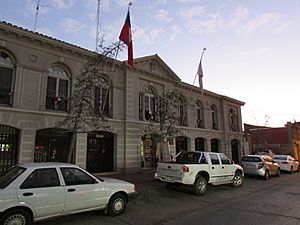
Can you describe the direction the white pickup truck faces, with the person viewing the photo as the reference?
facing away from the viewer and to the right of the viewer

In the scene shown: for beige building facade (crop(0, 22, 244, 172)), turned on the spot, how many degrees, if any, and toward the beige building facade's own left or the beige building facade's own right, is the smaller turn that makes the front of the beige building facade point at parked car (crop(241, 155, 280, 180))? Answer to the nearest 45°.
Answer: approximately 45° to the beige building facade's own left

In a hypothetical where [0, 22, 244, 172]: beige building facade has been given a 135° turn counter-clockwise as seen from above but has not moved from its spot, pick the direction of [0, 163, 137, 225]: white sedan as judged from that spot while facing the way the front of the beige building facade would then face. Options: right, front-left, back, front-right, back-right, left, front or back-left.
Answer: back

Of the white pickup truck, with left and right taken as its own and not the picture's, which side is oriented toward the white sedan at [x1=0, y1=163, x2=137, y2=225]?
back

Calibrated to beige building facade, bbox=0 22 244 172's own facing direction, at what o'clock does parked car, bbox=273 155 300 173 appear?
The parked car is roughly at 10 o'clock from the beige building facade.

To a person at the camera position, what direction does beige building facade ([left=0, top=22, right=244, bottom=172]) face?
facing the viewer and to the right of the viewer

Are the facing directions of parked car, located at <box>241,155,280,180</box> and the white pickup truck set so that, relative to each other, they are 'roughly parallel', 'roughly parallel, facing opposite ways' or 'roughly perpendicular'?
roughly parallel

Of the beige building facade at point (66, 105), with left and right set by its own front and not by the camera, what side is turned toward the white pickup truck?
front

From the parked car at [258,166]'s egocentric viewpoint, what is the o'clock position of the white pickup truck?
The white pickup truck is roughly at 5 o'clock from the parked car.

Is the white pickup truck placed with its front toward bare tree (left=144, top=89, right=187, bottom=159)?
no

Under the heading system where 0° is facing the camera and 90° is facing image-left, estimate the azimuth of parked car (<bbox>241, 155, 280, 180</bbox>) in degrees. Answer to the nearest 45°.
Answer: approximately 225°

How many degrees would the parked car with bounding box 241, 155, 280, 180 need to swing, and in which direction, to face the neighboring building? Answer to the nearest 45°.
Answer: approximately 45° to its left

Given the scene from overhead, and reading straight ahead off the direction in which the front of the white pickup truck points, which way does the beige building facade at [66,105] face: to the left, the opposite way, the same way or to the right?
to the right

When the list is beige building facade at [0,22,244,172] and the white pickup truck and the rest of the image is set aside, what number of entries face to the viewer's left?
0
